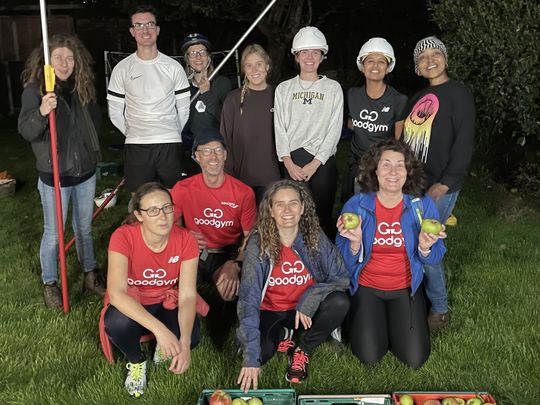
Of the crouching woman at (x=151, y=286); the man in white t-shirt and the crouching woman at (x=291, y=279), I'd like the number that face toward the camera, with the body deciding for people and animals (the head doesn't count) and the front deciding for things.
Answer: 3

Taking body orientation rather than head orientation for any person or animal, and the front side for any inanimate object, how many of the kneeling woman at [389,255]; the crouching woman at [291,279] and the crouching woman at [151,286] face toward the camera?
3

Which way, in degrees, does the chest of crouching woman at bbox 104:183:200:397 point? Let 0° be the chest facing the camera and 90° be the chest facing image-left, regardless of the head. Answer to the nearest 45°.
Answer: approximately 0°

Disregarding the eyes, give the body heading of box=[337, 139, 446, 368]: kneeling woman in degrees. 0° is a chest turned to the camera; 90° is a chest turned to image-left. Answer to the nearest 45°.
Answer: approximately 0°

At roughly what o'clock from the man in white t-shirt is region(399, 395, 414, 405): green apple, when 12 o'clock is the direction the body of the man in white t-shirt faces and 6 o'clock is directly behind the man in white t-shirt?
The green apple is roughly at 11 o'clock from the man in white t-shirt.

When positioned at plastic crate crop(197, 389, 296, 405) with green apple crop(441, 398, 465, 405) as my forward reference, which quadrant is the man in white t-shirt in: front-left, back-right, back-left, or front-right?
back-left
